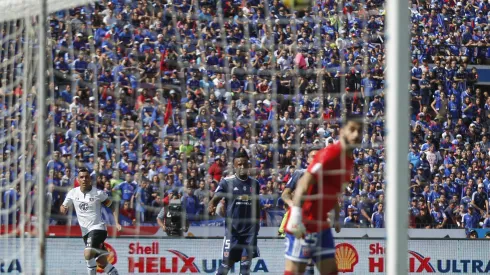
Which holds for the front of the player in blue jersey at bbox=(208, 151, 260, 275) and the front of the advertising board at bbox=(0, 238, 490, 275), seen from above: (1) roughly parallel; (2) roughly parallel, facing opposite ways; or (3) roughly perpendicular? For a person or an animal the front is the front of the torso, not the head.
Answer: roughly parallel

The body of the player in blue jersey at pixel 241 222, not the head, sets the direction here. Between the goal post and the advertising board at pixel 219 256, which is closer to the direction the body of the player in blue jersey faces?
the goal post

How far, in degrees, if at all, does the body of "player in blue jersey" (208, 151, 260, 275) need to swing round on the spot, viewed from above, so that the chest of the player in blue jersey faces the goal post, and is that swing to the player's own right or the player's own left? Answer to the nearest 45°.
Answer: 0° — they already face it

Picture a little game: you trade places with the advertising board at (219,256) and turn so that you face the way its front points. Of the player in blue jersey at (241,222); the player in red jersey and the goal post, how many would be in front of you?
3

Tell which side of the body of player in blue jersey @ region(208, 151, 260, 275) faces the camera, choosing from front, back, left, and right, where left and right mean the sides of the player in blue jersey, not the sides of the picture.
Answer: front

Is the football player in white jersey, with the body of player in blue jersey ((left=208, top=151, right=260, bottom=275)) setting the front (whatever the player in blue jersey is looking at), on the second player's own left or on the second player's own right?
on the second player's own right

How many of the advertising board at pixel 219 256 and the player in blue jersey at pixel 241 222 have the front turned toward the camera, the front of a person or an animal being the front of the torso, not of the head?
2

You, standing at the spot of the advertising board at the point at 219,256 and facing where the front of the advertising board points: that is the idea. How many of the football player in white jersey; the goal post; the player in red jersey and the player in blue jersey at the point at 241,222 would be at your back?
0
